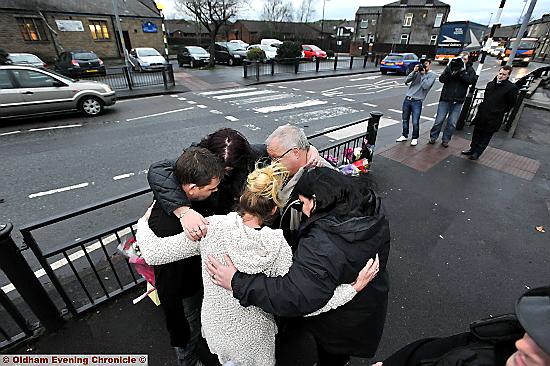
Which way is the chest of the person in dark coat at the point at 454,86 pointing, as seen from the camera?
toward the camera

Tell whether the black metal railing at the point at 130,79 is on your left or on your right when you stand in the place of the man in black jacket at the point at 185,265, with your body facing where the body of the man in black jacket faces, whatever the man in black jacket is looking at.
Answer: on your left

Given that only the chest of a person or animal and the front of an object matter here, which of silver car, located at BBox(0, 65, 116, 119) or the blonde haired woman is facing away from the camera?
the blonde haired woman

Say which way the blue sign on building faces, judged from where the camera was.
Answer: facing the viewer

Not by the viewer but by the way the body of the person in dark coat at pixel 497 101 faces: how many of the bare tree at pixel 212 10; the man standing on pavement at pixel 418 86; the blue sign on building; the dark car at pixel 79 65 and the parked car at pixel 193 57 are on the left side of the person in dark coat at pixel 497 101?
0

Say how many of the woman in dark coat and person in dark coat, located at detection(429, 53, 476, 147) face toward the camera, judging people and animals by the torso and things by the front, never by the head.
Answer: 1

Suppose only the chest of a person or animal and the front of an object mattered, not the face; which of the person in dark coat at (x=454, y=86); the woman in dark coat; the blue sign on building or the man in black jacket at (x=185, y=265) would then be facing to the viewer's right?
the man in black jacket

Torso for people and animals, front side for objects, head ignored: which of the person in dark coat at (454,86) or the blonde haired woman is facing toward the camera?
the person in dark coat

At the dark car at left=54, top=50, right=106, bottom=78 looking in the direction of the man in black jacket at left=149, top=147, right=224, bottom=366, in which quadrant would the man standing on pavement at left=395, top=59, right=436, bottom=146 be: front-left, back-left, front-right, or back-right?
front-left

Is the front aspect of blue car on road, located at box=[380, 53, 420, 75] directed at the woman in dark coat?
no

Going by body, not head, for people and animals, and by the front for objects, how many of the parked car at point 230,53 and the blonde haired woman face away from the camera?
1

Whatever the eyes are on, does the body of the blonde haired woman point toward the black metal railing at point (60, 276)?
no

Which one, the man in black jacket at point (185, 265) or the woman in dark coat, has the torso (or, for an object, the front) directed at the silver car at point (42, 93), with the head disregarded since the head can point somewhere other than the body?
the woman in dark coat

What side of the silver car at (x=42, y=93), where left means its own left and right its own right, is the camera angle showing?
right

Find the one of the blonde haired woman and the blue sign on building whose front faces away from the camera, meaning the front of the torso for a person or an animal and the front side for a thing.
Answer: the blonde haired woman

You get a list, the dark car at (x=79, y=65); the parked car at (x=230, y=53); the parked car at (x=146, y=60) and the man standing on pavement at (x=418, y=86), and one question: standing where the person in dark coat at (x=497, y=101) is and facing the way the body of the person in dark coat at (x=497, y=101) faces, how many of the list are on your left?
0

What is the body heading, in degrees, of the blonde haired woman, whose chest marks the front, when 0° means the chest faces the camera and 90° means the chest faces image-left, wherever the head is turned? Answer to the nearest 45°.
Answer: approximately 180°

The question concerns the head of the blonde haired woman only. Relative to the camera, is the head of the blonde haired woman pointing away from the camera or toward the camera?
away from the camera

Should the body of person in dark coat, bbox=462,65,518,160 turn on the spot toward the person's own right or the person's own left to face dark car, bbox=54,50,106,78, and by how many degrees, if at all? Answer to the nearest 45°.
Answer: approximately 45° to the person's own right

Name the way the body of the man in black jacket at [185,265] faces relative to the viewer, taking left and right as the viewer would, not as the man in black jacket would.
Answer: facing to the right of the viewer

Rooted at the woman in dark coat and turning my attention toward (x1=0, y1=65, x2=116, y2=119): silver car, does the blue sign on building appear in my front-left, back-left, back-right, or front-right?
front-right
